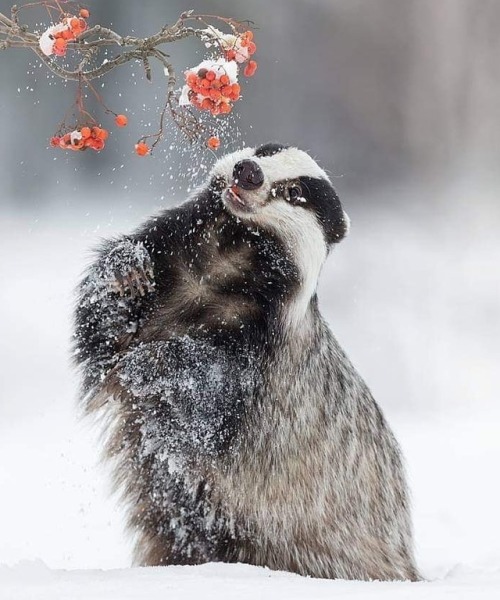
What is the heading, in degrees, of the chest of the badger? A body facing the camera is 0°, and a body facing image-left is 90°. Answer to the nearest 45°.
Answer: approximately 45°
